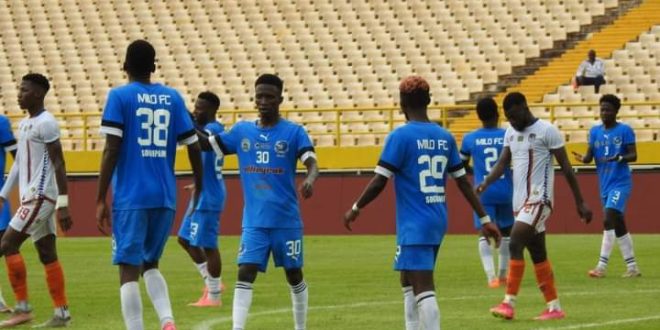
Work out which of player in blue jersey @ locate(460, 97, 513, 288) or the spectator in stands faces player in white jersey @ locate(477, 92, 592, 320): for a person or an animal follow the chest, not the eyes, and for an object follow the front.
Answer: the spectator in stands

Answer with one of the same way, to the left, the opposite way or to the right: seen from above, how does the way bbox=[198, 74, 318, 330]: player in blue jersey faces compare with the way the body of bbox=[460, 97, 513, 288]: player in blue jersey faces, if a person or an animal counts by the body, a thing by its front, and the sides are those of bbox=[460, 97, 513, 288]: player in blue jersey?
the opposite way

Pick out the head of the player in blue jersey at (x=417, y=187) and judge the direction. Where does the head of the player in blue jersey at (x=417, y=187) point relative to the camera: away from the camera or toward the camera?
away from the camera

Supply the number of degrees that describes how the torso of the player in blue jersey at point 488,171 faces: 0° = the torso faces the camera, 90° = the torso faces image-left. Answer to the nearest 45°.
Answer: approximately 180°

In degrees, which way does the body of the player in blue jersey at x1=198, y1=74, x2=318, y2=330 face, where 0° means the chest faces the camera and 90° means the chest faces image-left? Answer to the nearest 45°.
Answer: approximately 0°

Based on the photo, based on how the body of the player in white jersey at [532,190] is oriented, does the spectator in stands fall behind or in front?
behind
